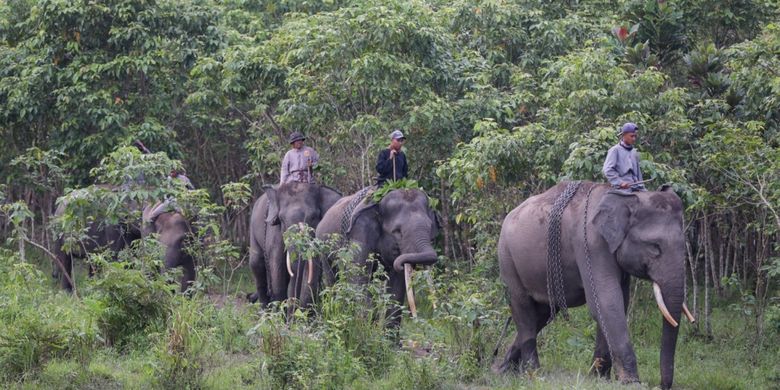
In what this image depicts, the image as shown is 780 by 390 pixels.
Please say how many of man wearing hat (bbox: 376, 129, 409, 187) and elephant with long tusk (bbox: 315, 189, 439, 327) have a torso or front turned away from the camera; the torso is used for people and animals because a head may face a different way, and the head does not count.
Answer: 0

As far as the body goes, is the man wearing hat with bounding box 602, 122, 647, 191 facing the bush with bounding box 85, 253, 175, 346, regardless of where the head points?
no

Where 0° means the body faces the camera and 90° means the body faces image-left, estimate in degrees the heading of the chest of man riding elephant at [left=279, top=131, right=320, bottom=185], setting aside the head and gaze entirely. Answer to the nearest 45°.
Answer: approximately 0°

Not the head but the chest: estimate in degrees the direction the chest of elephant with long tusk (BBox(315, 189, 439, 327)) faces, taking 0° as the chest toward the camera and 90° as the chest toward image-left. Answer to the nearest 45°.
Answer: approximately 315°

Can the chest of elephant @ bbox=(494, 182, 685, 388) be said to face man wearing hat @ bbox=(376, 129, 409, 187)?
no

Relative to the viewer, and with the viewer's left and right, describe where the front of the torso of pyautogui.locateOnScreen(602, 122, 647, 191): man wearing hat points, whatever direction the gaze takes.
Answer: facing the viewer and to the right of the viewer

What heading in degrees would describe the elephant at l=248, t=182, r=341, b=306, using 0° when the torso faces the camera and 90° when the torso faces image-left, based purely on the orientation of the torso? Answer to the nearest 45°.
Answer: approximately 315°

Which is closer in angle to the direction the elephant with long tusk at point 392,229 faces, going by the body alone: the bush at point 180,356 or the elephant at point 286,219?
the bush

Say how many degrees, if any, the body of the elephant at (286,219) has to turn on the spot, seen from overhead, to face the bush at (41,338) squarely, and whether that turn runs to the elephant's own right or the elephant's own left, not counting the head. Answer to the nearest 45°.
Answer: approximately 90° to the elephant's own right

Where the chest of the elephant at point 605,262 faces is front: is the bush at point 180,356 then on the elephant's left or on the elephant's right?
on the elephant's right

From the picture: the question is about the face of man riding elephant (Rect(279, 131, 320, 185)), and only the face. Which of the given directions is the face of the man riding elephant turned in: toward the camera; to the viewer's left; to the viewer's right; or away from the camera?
toward the camera

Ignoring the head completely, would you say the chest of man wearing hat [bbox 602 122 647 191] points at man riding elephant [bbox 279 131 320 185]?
no

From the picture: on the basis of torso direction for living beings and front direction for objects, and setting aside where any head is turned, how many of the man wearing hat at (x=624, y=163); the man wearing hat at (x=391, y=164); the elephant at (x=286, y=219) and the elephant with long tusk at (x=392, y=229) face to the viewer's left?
0
